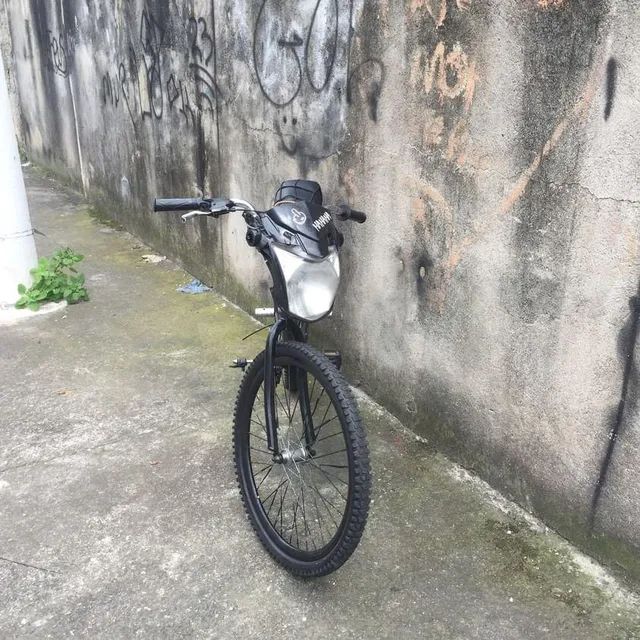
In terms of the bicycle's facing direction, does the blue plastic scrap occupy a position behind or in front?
behind

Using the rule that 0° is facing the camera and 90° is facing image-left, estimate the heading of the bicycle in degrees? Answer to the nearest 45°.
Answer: approximately 0°

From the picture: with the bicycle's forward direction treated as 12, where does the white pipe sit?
The white pipe is roughly at 5 o'clock from the bicycle.
